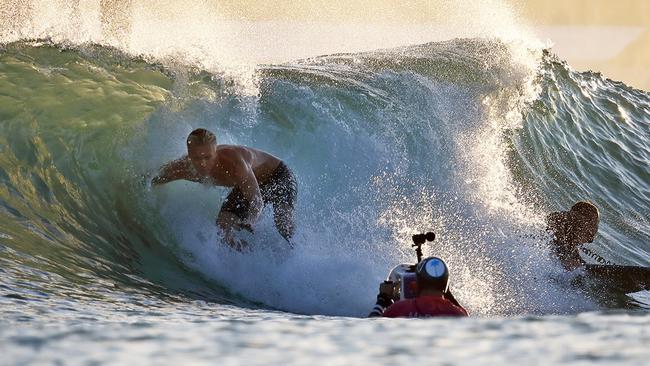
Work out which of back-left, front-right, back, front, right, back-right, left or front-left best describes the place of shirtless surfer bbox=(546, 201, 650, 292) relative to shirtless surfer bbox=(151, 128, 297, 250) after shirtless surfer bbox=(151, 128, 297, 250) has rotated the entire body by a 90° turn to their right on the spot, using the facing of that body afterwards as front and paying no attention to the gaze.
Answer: back-right

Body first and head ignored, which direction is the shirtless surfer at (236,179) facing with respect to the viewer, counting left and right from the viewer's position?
facing the viewer and to the left of the viewer
